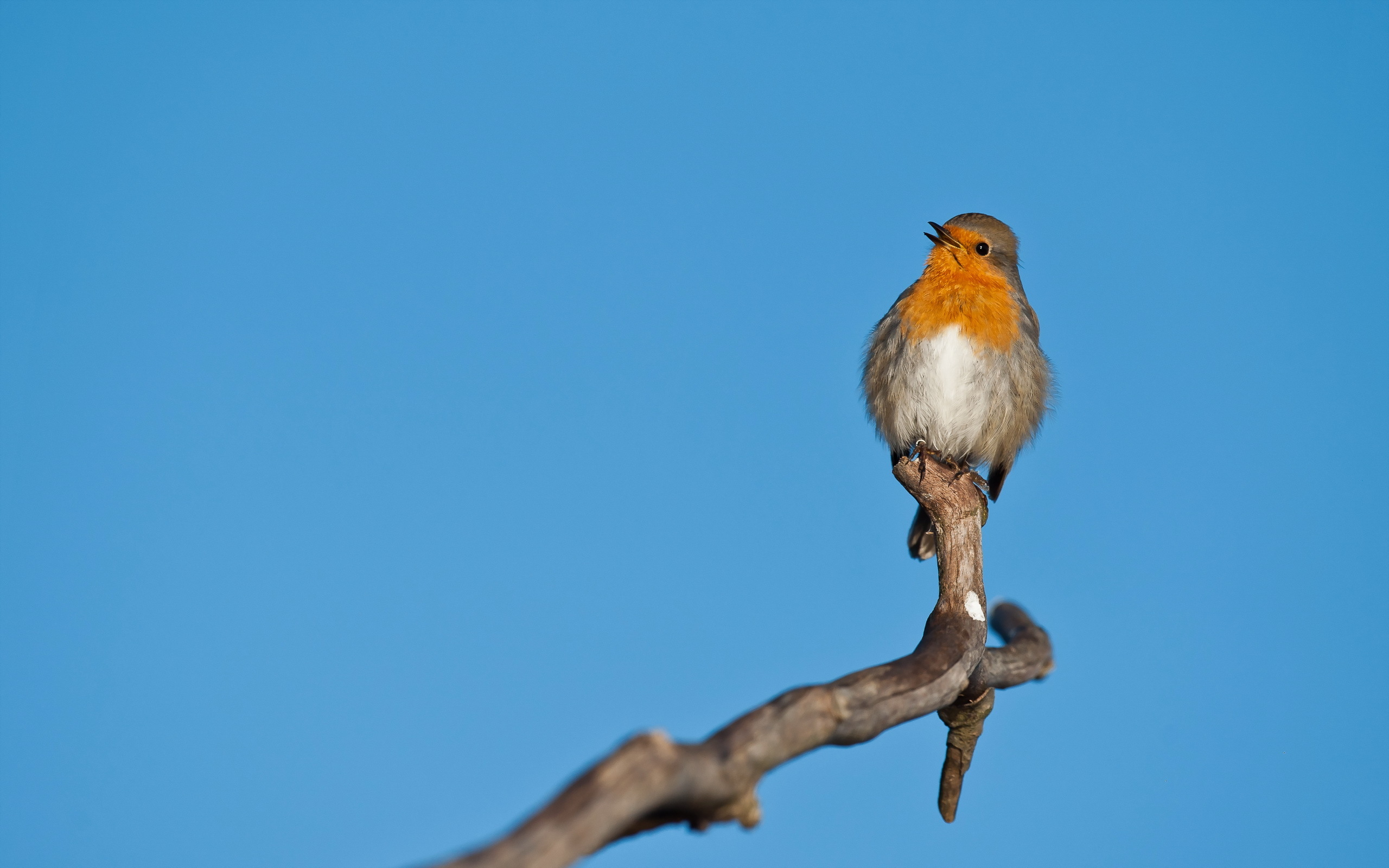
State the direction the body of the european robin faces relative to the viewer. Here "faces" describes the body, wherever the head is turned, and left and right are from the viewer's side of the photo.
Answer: facing the viewer
